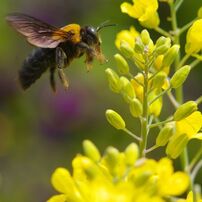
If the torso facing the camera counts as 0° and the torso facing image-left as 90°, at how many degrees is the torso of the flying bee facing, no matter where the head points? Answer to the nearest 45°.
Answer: approximately 270°

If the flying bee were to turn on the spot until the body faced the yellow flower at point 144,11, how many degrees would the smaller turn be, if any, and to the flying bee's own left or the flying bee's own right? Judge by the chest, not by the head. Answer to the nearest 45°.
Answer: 0° — it already faces it

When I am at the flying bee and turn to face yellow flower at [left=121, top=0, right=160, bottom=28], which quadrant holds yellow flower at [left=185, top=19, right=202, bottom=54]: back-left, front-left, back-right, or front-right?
front-right

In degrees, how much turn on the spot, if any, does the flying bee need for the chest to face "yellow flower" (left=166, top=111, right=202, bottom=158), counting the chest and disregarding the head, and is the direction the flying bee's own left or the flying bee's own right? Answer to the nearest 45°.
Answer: approximately 45° to the flying bee's own right

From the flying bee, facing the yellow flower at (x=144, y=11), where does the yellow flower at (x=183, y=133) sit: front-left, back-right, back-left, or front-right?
front-right

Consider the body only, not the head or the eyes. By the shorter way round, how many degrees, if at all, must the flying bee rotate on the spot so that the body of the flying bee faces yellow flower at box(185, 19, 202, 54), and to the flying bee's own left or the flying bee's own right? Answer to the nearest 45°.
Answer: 0° — it already faces it
